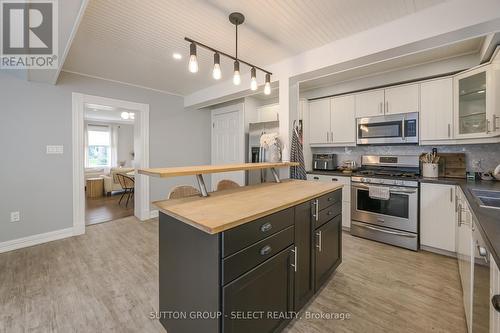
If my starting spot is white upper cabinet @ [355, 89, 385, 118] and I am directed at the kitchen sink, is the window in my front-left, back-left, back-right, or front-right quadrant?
back-right

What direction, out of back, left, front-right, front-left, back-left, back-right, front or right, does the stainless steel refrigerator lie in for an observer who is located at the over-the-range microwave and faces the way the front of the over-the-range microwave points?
right

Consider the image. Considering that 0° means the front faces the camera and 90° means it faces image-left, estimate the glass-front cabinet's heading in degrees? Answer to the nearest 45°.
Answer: approximately 45°

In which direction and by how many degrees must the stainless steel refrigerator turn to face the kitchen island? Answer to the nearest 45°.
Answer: approximately 45° to its left

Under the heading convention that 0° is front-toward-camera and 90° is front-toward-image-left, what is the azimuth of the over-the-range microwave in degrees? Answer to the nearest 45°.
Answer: approximately 0°

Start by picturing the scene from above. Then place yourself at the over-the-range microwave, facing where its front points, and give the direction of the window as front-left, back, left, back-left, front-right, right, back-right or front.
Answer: right

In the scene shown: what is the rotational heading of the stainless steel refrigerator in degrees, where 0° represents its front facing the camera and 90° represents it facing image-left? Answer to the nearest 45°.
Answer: approximately 45°

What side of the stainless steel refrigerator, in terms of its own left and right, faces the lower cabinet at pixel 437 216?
left
